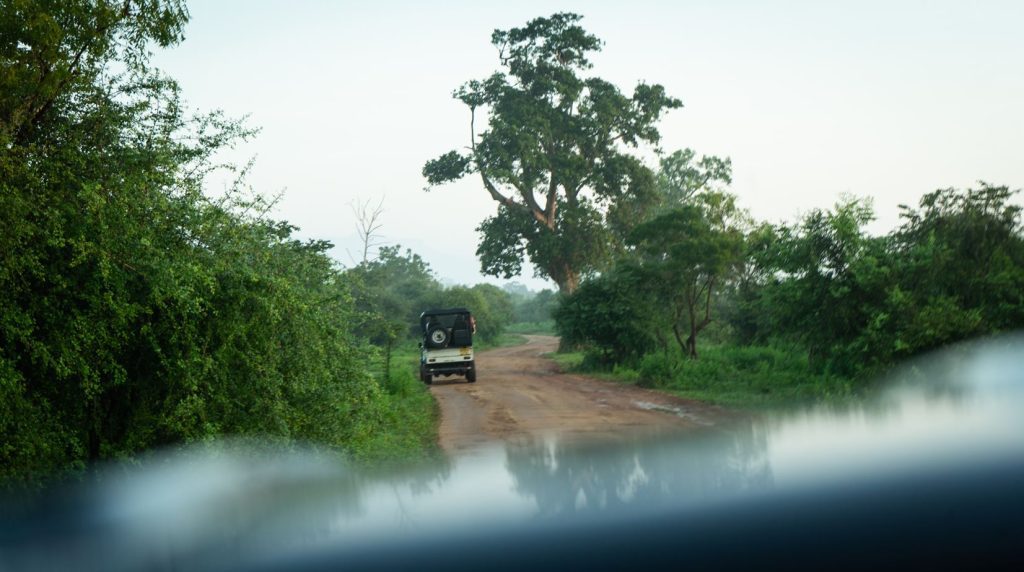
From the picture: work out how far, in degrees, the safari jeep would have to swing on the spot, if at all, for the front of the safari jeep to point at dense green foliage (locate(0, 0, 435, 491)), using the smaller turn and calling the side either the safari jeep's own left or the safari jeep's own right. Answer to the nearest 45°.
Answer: approximately 180°

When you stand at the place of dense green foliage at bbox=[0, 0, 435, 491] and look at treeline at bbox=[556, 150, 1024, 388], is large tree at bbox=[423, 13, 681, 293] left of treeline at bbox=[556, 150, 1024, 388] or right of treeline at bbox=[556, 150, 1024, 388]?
left

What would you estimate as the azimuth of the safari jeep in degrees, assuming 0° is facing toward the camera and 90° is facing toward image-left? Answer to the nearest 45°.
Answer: approximately 180°

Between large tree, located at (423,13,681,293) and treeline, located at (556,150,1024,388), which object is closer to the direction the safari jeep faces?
the large tree
